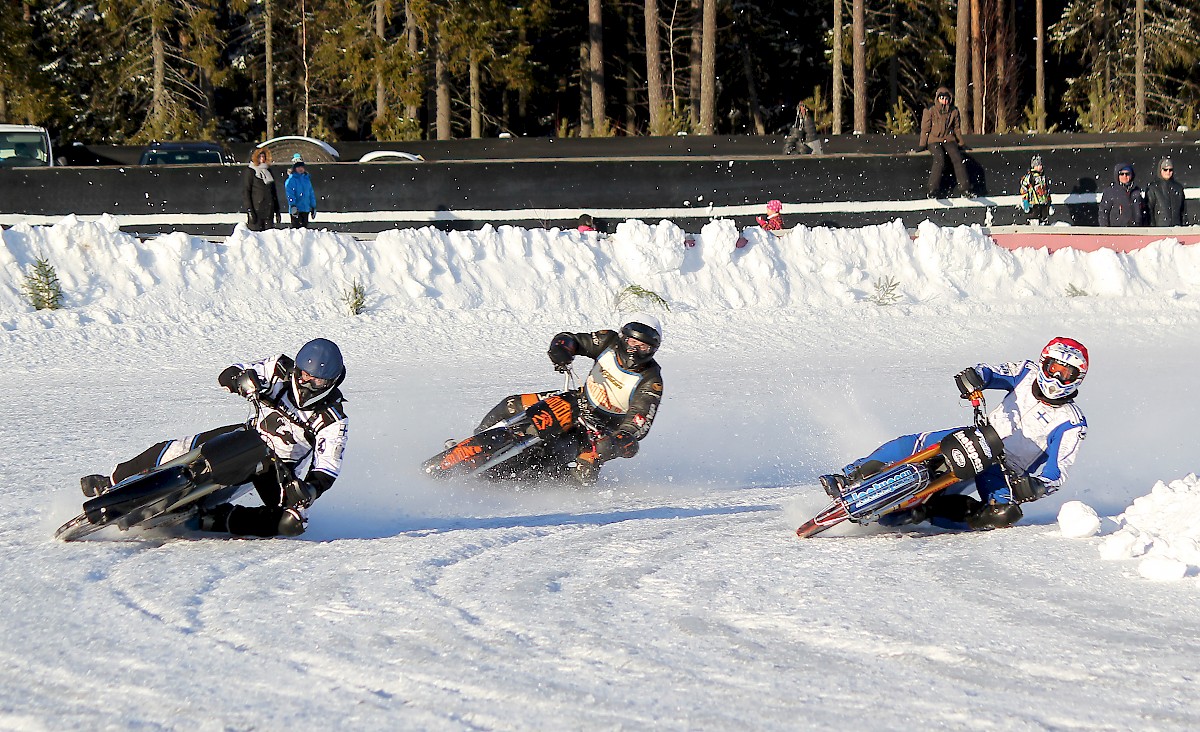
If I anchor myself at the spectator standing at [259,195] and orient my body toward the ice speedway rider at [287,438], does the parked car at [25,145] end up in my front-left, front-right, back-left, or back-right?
back-right

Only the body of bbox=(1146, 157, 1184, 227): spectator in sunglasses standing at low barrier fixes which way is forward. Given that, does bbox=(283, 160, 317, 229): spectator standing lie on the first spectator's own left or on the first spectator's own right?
on the first spectator's own right

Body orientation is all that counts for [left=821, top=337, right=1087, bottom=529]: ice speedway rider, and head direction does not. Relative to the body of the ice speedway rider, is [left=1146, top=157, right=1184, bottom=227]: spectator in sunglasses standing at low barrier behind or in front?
behind

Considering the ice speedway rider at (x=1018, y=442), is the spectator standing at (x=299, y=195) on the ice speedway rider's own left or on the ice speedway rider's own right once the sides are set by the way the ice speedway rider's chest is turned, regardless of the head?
on the ice speedway rider's own right

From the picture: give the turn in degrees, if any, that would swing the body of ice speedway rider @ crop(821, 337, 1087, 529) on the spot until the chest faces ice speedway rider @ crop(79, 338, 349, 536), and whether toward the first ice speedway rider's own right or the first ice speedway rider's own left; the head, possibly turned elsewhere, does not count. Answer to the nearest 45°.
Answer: approximately 45° to the first ice speedway rider's own right

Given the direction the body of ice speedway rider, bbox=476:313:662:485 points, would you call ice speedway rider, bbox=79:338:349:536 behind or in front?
in front

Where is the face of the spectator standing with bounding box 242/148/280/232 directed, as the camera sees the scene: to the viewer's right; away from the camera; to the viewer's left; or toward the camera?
toward the camera

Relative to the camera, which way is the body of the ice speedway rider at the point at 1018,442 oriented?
toward the camera

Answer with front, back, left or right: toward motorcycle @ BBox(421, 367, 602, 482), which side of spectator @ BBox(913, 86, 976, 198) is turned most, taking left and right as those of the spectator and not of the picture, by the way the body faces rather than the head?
front

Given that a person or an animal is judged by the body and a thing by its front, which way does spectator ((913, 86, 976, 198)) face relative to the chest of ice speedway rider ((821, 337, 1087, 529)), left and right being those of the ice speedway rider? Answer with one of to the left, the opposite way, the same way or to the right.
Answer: the same way

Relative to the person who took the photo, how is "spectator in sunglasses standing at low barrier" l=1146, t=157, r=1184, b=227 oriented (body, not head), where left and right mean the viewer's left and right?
facing the viewer

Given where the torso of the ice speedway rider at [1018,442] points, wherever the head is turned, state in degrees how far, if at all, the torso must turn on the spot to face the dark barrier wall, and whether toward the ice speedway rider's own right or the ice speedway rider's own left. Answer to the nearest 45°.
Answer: approximately 135° to the ice speedway rider's own right

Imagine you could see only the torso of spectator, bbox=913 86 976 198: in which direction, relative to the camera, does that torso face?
toward the camera
